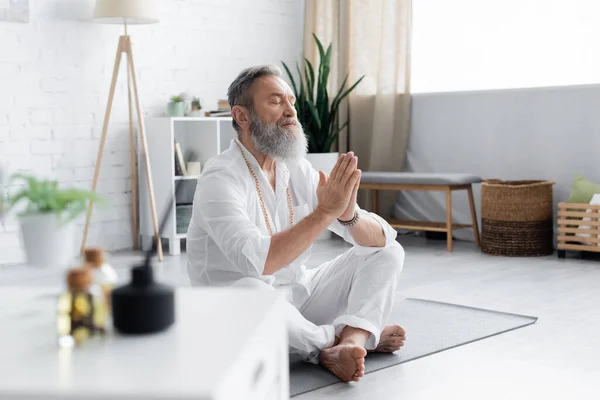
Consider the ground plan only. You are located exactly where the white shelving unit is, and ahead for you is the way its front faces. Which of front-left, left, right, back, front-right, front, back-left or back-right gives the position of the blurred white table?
front-right

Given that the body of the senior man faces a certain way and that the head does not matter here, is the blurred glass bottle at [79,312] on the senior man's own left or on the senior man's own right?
on the senior man's own right

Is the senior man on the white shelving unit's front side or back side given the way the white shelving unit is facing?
on the front side

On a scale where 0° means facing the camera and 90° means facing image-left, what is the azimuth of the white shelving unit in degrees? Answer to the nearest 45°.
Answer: approximately 315°

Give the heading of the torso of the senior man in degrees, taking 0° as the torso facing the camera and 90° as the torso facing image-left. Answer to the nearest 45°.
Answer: approximately 315°

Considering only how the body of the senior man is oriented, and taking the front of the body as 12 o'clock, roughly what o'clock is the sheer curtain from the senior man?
The sheer curtain is roughly at 8 o'clock from the senior man.

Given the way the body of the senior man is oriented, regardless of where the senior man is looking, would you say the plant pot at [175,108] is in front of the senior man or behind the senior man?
behind
